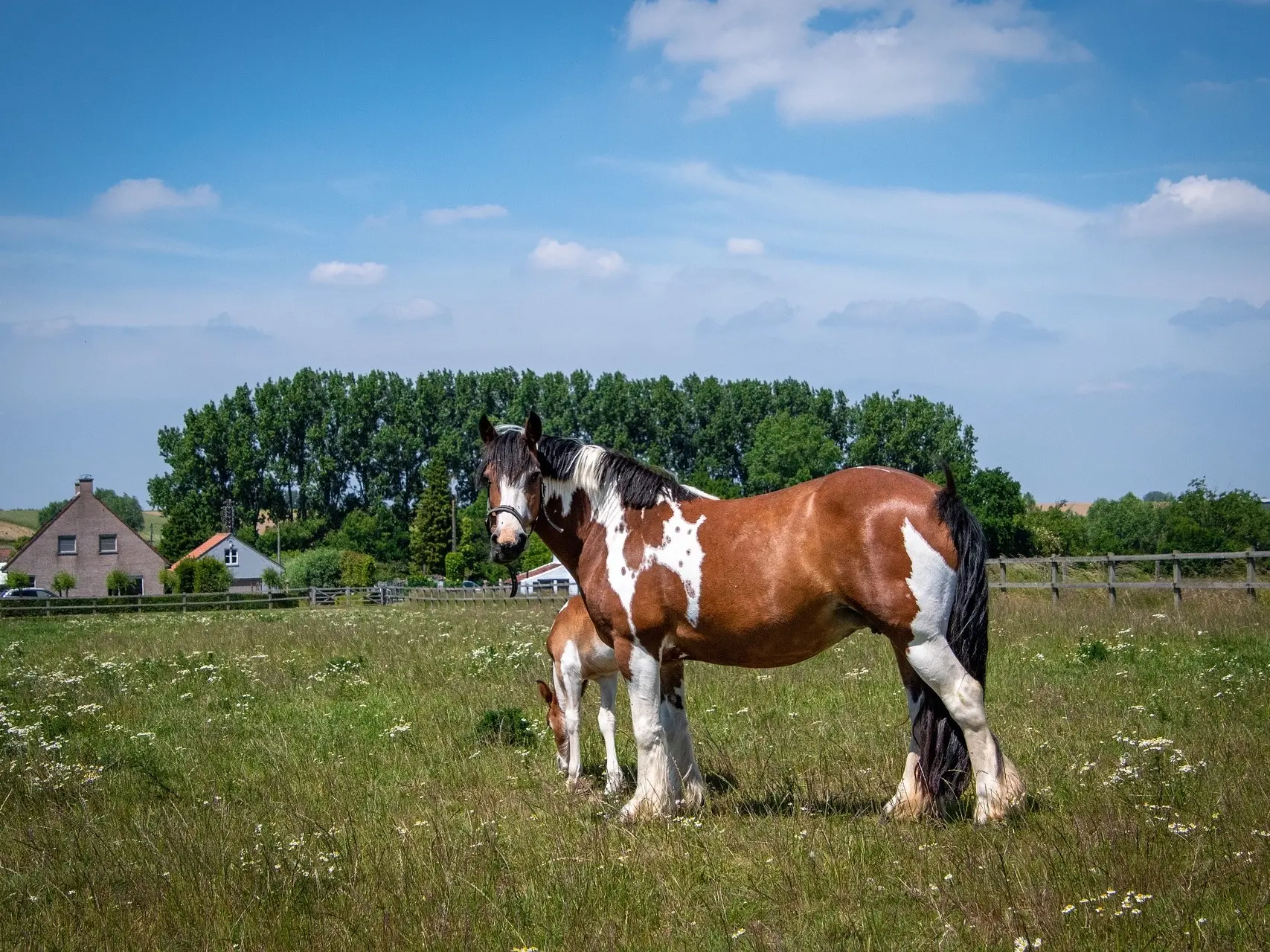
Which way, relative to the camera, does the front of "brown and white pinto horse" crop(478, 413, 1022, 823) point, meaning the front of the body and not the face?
to the viewer's left

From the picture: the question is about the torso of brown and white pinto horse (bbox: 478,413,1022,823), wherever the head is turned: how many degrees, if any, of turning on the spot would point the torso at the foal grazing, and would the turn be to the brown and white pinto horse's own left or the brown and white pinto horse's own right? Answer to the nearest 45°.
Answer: approximately 45° to the brown and white pinto horse's own right

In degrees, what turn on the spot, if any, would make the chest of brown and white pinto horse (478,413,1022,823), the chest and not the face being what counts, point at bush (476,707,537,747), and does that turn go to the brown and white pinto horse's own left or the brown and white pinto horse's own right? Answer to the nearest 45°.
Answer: approximately 45° to the brown and white pinto horse's own right

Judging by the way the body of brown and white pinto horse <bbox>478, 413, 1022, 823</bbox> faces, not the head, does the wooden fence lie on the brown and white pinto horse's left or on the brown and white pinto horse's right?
on the brown and white pinto horse's right

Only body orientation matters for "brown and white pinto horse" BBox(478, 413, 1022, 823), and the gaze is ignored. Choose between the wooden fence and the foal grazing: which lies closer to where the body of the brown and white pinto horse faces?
the foal grazing
